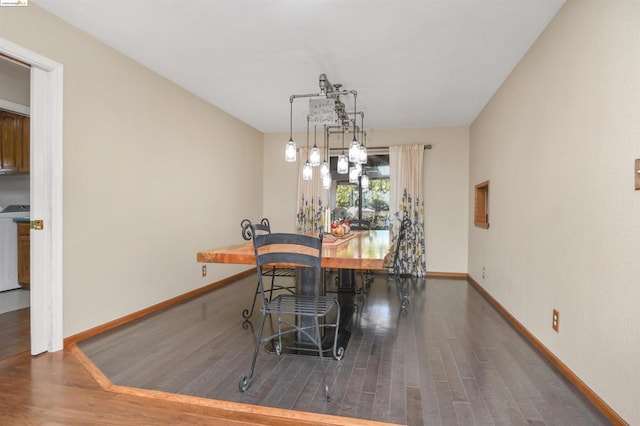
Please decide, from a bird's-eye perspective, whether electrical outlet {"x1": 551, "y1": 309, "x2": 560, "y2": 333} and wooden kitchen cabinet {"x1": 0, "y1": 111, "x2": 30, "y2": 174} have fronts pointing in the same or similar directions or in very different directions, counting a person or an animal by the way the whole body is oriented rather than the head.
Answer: very different directions

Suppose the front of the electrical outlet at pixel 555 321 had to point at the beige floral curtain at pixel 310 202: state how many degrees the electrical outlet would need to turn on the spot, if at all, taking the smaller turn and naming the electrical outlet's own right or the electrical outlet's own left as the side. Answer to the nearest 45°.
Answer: approximately 90° to the electrical outlet's own right

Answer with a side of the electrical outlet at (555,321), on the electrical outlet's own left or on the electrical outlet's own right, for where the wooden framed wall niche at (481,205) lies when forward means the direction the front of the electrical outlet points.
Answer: on the electrical outlet's own right

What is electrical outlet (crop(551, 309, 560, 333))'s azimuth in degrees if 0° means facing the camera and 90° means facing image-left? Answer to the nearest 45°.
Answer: approximately 45°

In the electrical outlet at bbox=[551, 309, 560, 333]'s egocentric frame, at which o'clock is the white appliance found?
The white appliance is roughly at 1 o'clock from the electrical outlet.

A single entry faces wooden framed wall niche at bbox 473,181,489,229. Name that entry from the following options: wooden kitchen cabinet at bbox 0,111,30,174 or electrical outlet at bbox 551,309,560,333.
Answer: the wooden kitchen cabinet

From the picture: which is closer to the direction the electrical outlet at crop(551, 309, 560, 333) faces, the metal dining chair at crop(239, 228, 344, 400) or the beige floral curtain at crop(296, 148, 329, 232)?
the metal dining chair

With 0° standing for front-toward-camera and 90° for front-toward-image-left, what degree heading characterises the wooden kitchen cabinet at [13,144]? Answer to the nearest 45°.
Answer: approximately 315°

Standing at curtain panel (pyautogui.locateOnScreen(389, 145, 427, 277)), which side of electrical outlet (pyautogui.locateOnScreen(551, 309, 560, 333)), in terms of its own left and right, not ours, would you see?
right
